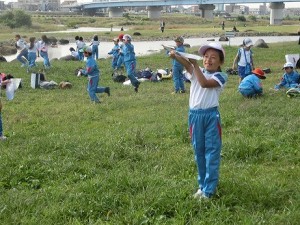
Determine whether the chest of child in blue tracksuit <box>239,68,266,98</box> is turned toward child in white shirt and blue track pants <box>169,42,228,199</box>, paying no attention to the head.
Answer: no

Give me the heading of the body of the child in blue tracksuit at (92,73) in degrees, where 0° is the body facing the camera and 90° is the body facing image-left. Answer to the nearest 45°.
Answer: approximately 90°

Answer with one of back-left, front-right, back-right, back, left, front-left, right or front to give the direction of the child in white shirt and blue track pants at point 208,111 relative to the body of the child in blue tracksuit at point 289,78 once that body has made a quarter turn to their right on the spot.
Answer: back-left

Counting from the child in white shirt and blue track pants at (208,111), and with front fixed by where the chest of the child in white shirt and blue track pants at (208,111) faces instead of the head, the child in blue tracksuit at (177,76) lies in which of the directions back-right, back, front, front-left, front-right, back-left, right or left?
back-right

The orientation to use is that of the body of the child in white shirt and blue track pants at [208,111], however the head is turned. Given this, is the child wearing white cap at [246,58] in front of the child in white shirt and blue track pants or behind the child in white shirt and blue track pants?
behind
